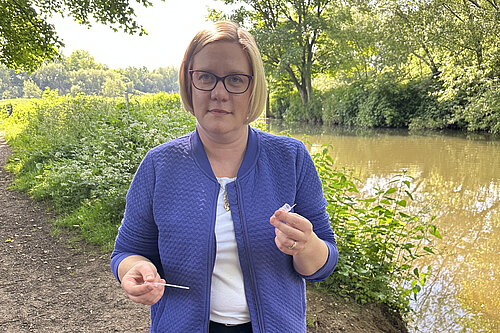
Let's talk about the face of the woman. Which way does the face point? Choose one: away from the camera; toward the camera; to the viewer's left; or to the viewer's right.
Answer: toward the camera

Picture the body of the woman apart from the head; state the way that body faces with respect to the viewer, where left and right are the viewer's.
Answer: facing the viewer

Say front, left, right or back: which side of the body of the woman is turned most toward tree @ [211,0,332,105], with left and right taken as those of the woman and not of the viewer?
back
